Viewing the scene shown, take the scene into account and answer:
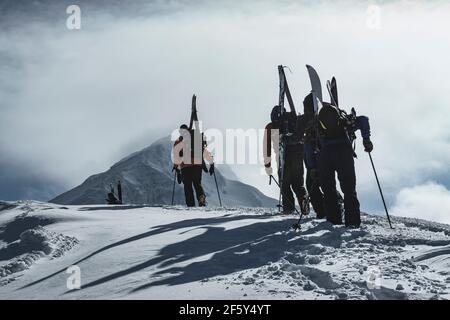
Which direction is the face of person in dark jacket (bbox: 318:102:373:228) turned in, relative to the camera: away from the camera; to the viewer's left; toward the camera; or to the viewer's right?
away from the camera

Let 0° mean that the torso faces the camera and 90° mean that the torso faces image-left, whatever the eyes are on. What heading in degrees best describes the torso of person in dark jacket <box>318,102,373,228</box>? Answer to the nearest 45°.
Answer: approximately 180°

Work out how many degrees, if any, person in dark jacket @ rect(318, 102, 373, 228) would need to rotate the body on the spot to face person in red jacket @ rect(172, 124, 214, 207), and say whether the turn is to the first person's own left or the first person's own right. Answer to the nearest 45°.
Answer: approximately 45° to the first person's own left
